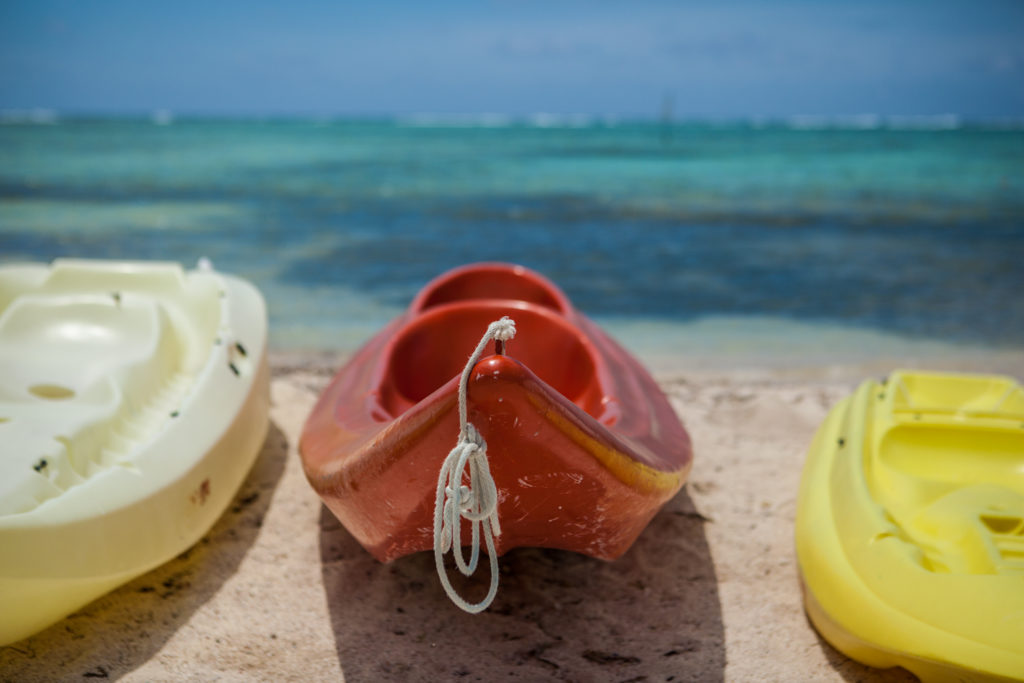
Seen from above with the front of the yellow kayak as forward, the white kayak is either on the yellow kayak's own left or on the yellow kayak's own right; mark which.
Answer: on the yellow kayak's own right

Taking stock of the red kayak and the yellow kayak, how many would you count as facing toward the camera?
2

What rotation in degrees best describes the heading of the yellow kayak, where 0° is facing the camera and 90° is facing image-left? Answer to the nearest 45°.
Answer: approximately 0°

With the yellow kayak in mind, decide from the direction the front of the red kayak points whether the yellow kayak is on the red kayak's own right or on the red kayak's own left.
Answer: on the red kayak's own left

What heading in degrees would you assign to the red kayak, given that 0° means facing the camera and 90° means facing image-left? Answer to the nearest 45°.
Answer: approximately 0°

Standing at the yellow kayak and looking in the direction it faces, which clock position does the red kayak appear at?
The red kayak is roughly at 2 o'clock from the yellow kayak.

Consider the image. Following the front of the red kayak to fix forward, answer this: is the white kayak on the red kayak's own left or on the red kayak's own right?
on the red kayak's own right
